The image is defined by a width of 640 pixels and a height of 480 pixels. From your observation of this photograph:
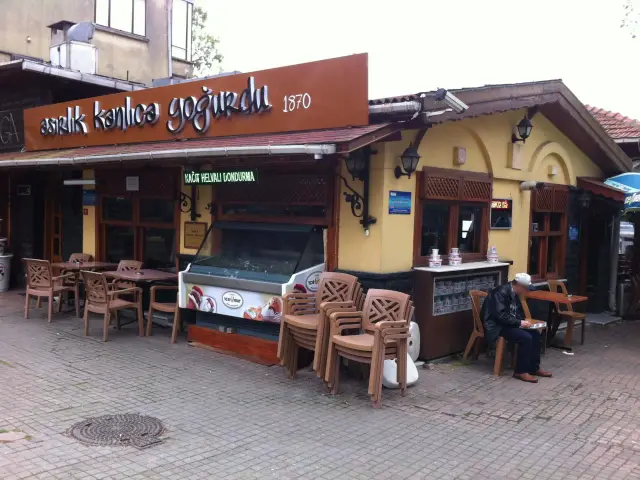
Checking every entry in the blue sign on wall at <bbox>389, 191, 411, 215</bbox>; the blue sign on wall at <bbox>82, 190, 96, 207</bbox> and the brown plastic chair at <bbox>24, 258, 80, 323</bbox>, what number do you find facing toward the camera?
2

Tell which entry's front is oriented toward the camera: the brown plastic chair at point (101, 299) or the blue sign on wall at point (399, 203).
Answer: the blue sign on wall

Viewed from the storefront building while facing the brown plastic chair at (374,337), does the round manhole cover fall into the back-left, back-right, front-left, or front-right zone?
front-right

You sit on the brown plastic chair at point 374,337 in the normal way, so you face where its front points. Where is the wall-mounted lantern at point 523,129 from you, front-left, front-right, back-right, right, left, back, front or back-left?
back

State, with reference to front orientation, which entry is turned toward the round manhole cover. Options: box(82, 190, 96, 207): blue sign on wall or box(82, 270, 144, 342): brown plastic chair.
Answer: the blue sign on wall

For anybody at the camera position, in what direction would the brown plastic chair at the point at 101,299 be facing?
facing away from the viewer and to the right of the viewer

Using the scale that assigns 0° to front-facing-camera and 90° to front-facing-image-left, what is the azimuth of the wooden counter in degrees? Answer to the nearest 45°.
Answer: approximately 315°

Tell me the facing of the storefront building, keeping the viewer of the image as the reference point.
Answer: facing the viewer and to the left of the viewer

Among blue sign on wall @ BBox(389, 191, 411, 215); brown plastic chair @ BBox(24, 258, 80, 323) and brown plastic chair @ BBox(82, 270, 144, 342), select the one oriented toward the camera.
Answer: the blue sign on wall

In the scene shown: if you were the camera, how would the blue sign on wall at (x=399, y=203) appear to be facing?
facing the viewer

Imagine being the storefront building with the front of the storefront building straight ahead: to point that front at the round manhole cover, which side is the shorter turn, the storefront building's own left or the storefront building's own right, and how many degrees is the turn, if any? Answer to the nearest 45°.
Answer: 0° — it already faces it

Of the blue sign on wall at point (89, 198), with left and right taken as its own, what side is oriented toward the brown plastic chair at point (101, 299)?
front
